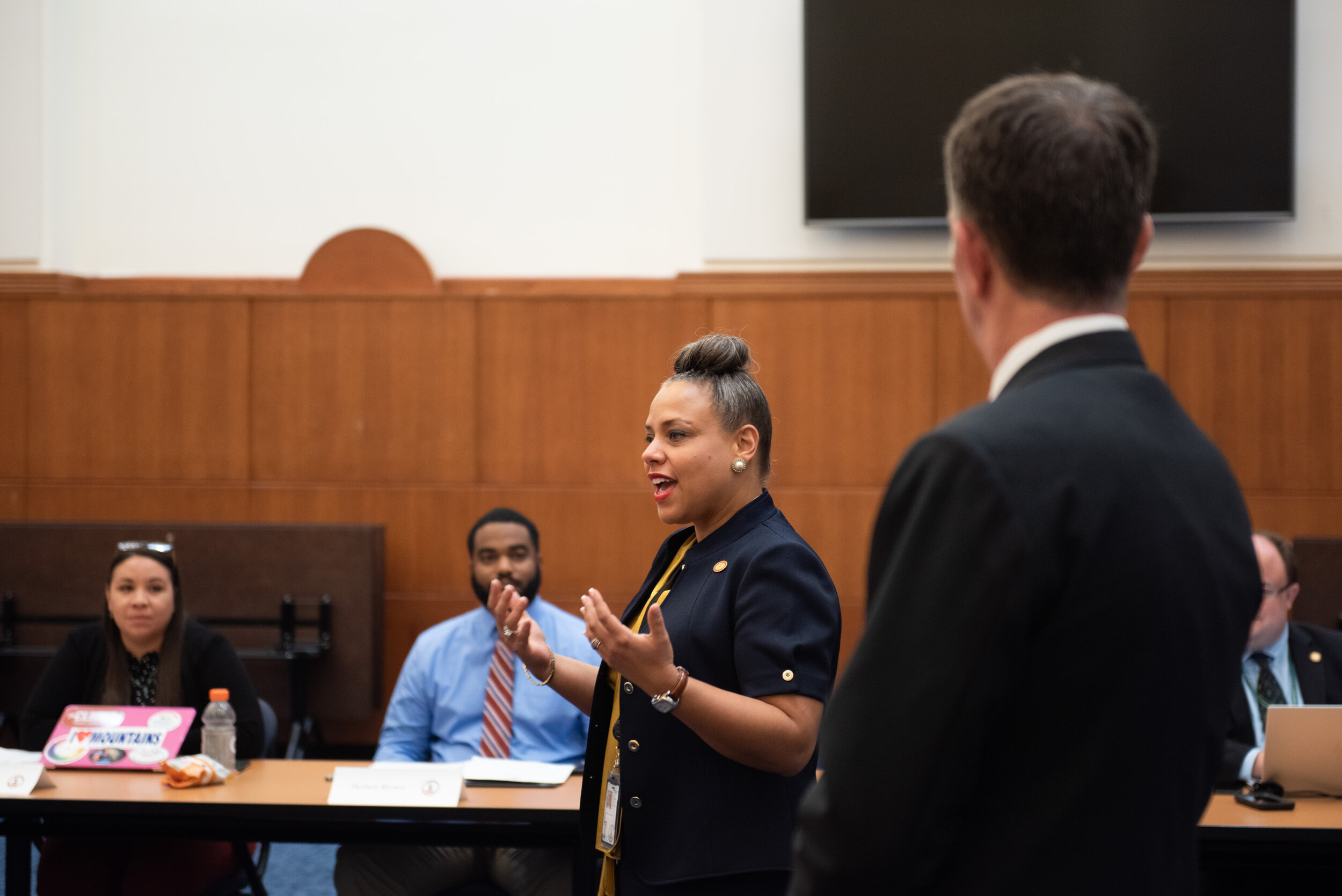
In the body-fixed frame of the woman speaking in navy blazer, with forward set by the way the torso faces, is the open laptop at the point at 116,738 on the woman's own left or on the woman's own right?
on the woman's own right

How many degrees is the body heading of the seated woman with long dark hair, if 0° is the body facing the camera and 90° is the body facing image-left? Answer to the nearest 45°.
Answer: approximately 0°

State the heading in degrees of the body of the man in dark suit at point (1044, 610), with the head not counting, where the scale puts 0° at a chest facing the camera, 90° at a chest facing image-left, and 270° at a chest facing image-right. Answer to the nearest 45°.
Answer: approximately 135°

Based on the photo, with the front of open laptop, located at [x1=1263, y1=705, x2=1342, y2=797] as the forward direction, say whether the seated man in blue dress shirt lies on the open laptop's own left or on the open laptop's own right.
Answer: on the open laptop's own left

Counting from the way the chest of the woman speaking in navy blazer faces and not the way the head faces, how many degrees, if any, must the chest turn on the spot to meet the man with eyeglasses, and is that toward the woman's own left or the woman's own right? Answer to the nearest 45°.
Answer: approximately 180°

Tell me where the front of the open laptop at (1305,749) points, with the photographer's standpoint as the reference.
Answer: facing away from the viewer

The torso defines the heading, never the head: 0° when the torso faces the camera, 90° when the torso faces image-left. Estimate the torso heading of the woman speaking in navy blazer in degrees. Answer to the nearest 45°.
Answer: approximately 45°

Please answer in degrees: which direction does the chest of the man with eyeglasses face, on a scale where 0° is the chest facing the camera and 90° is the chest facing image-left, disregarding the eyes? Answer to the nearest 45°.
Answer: approximately 45°

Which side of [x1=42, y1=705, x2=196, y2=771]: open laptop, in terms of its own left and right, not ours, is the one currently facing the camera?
back

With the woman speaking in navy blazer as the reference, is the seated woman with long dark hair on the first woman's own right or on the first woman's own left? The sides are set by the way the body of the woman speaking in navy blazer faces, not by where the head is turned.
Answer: on the first woman's own right

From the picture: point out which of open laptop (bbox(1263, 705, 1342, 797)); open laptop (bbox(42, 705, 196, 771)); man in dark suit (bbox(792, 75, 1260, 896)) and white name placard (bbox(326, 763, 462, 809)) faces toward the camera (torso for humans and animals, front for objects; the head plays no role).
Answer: the white name placard

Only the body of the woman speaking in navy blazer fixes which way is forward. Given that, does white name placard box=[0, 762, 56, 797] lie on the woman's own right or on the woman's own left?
on the woman's own right
